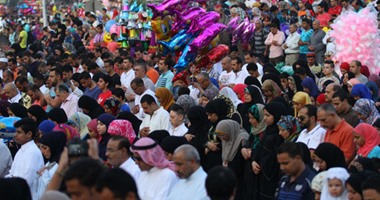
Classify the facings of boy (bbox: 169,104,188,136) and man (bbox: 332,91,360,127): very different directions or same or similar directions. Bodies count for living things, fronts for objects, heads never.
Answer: same or similar directions

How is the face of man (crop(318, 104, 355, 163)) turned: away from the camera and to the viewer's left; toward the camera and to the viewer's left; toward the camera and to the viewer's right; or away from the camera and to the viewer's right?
toward the camera and to the viewer's left

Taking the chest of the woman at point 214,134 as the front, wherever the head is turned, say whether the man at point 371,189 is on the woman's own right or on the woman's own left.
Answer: on the woman's own left

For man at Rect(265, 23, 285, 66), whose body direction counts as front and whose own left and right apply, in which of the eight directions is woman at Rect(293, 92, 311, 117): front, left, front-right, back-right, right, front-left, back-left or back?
front-left

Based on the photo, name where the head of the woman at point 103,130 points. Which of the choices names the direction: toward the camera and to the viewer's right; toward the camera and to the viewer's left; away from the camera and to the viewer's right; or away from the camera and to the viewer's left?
toward the camera and to the viewer's left

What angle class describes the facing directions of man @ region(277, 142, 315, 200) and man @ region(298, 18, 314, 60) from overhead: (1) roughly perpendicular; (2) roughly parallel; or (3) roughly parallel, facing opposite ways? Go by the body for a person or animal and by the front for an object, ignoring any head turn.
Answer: roughly parallel

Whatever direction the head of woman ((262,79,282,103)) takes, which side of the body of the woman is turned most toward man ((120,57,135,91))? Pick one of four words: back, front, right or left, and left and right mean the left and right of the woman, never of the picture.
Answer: right

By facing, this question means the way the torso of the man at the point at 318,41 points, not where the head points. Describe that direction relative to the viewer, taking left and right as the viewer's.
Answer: facing the viewer and to the left of the viewer

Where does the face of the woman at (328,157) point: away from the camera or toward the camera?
toward the camera

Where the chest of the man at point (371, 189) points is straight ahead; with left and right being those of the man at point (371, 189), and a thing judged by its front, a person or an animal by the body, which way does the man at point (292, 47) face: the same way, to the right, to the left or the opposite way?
the same way

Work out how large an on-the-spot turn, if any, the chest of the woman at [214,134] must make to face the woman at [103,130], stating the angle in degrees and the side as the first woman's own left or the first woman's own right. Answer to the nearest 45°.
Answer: approximately 45° to the first woman's own right

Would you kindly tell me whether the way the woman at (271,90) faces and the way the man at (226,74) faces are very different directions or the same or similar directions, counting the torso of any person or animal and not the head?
same or similar directions
